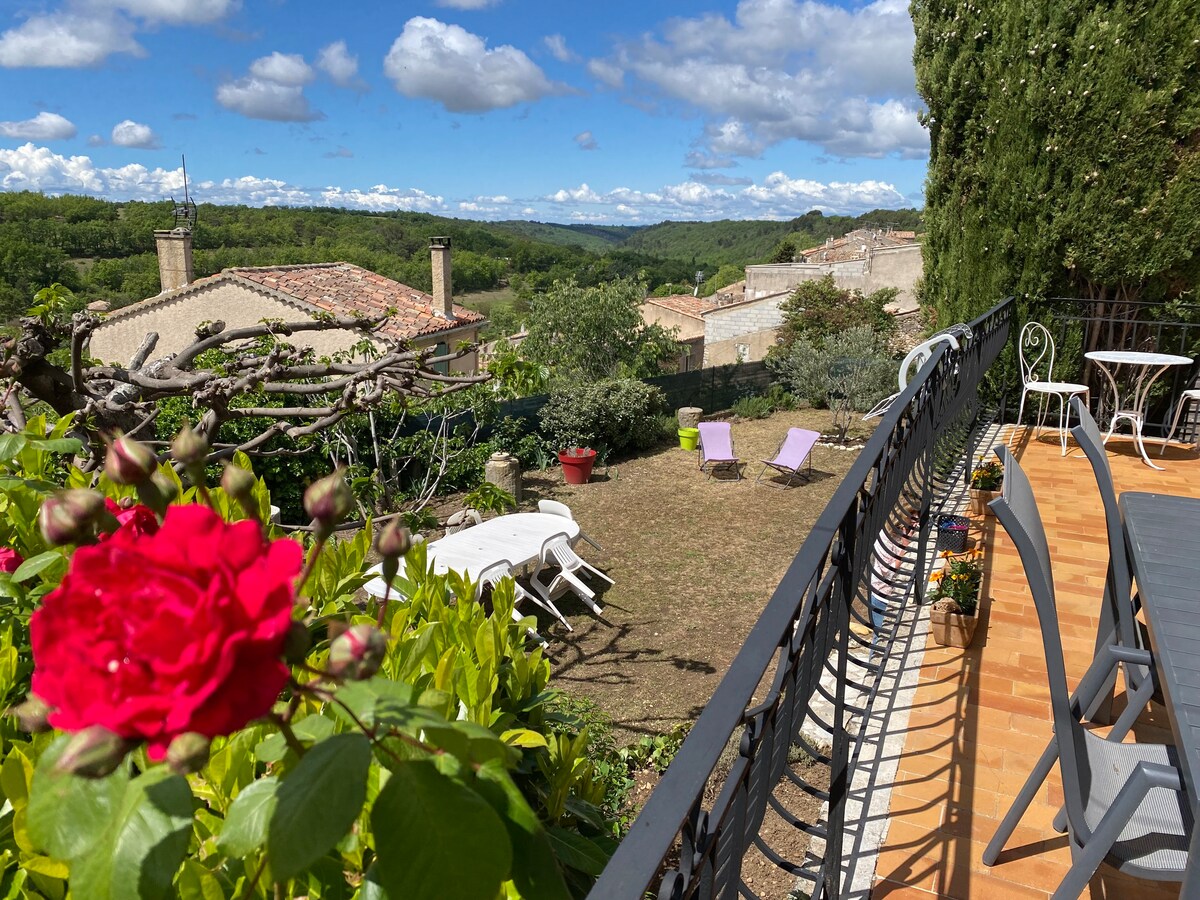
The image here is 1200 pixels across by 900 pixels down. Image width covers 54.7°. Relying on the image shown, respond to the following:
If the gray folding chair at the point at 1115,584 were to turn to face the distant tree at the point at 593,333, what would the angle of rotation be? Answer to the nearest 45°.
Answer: approximately 135° to its left

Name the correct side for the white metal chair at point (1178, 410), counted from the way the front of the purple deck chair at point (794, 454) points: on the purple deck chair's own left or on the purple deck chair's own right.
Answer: on the purple deck chair's own left

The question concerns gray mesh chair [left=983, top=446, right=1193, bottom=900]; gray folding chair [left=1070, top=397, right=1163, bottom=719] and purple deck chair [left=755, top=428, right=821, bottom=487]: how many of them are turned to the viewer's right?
2

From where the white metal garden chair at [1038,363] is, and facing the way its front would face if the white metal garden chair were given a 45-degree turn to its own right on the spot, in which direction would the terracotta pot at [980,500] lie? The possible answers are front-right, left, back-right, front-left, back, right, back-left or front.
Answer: front

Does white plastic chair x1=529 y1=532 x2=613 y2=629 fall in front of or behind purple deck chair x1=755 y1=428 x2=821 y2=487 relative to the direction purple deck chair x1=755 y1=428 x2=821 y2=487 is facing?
in front

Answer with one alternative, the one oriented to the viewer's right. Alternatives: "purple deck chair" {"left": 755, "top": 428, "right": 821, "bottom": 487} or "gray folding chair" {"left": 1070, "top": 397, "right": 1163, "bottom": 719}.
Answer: the gray folding chair

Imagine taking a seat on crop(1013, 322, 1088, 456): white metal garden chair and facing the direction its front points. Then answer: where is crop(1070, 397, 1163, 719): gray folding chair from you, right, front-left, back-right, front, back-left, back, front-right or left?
front-right

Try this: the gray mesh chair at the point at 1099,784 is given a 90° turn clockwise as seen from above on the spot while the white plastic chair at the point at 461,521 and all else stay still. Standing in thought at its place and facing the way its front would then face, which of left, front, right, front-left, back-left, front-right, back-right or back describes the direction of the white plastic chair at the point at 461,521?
back-right

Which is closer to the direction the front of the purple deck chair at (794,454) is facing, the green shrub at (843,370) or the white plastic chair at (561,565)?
the white plastic chair

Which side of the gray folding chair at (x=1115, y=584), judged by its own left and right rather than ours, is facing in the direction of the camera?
right

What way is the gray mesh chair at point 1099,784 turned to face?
to the viewer's right

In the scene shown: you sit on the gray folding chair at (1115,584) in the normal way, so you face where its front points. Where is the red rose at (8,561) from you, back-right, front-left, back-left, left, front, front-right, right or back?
back-right

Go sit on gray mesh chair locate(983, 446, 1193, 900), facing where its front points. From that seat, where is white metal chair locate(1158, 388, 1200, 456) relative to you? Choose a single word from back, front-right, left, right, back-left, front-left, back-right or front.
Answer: left

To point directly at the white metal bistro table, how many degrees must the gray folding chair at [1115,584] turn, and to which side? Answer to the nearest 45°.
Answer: approximately 90° to its left

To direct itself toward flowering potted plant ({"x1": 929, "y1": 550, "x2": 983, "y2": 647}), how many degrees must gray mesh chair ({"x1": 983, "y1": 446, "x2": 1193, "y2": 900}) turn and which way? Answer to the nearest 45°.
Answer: approximately 90° to its left

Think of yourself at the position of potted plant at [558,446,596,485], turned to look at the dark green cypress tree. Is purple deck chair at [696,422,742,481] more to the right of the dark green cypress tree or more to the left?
left
